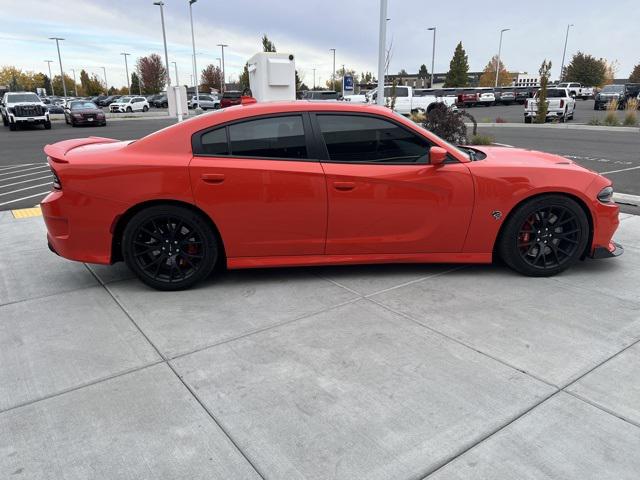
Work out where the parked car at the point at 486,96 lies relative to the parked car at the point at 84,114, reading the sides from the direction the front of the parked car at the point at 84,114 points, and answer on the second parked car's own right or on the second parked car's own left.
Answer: on the second parked car's own left

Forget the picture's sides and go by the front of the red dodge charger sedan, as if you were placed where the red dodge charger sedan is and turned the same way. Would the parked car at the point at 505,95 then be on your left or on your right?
on your left

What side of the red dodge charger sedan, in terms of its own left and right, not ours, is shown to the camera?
right

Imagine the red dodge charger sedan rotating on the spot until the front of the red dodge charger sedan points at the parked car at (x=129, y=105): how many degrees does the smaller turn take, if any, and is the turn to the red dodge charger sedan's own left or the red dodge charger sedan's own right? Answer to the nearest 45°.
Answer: approximately 135° to the red dodge charger sedan's own left

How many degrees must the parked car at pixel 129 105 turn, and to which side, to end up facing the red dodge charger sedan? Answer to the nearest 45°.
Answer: approximately 45° to its left

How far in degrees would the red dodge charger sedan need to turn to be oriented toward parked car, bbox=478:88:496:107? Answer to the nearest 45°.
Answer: approximately 90° to its left

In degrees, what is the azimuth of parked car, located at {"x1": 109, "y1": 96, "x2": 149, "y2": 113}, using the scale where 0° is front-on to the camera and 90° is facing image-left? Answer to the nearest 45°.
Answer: approximately 45°

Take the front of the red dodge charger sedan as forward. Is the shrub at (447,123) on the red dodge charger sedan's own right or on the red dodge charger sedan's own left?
on the red dodge charger sedan's own left

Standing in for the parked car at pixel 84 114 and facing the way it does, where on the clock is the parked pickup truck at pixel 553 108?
the parked pickup truck at pixel 553 108 is roughly at 10 o'clock from the parked car at pixel 84 114.

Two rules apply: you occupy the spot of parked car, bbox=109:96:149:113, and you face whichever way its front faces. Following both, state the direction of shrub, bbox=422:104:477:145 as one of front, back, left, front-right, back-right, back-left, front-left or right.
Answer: front-left

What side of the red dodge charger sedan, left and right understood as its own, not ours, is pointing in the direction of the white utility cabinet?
left

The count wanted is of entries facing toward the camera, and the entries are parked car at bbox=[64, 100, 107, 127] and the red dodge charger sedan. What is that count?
1

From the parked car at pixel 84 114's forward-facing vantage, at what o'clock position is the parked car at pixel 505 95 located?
the parked car at pixel 505 95 is roughly at 9 o'clock from the parked car at pixel 84 114.

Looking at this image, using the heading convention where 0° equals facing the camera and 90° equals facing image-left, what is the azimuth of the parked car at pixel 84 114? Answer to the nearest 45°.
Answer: approximately 0°
